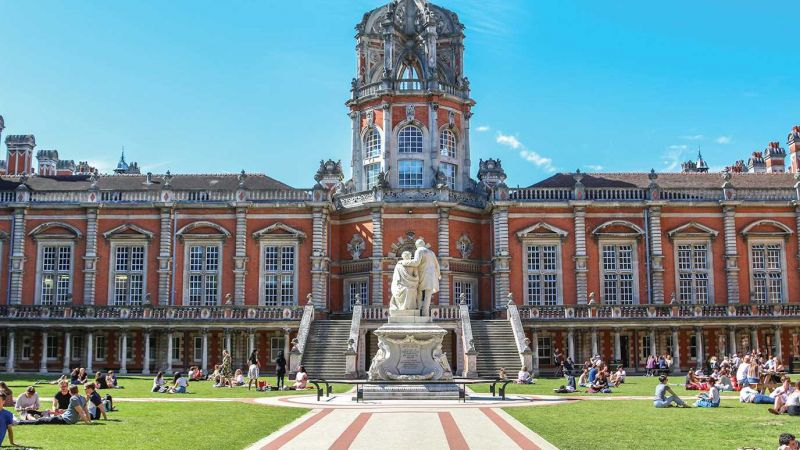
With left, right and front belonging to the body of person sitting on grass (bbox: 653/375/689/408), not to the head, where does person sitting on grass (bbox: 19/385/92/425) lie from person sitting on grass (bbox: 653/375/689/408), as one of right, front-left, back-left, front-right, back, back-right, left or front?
back-right

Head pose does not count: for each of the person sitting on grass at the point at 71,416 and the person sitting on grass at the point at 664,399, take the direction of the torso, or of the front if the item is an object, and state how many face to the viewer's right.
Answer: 1

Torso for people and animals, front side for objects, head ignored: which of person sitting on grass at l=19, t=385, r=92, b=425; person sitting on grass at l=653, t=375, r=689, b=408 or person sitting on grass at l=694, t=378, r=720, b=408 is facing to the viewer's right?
person sitting on grass at l=653, t=375, r=689, b=408

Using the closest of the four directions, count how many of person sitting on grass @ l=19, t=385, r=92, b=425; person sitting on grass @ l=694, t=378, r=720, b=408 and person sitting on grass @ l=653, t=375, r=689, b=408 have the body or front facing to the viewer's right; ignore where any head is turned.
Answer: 1

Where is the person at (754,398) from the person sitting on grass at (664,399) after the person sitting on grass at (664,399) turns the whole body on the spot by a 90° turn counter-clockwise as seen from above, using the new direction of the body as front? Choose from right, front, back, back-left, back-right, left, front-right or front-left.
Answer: front-right

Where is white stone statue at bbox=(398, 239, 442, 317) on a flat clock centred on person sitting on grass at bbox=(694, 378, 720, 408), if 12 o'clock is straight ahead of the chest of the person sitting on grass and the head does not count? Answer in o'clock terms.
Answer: The white stone statue is roughly at 12 o'clock from the person sitting on grass.

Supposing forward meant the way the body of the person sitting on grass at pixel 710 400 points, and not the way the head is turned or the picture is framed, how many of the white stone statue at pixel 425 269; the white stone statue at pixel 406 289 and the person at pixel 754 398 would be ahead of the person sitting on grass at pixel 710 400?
2

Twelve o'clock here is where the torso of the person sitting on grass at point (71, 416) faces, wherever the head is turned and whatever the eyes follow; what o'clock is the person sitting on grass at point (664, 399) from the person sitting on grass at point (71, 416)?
the person sitting on grass at point (664, 399) is roughly at 6 o'clock from the person sitting on grass at point (71, 416).

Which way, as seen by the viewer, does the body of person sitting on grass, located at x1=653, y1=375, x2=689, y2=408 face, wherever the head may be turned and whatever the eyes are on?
to the viewer's right

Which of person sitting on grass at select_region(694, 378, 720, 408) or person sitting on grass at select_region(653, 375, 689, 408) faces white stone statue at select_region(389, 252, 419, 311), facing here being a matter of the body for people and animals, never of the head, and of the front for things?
person sitting on grass at select_region(694, 378, 720, 408)

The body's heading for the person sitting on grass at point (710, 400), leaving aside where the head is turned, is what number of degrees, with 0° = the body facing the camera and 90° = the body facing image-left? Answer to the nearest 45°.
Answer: approximately 90°

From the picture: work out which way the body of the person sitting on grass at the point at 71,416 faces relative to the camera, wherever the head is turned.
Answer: to the viewer's left
